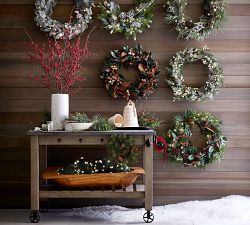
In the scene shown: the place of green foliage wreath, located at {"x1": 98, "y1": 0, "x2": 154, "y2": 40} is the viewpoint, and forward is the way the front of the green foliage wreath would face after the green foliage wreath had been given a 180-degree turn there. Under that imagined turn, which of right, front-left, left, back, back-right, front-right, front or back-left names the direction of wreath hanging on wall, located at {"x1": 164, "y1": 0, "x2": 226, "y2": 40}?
right

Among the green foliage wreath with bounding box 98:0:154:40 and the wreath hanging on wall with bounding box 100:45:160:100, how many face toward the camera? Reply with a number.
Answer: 2

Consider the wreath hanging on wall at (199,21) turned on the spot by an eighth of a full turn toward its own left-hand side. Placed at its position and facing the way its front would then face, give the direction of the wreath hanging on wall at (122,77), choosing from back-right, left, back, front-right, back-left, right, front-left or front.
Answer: back-right

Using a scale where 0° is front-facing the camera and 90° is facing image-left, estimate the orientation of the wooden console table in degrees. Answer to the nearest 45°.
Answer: approximately 0°

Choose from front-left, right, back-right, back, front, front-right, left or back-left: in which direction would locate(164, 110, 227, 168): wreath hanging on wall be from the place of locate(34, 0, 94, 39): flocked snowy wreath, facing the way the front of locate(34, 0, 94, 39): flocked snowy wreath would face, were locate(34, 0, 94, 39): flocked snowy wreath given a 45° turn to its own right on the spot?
back-left
